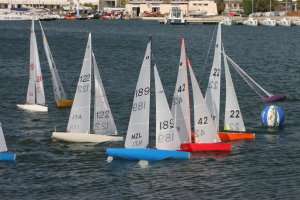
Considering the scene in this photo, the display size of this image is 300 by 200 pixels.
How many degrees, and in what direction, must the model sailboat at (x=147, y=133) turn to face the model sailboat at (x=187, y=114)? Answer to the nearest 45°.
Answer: approximately 45° to its left

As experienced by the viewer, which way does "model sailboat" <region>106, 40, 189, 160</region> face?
facing to the right of the viewer
